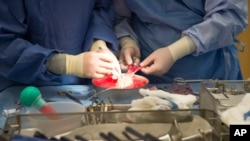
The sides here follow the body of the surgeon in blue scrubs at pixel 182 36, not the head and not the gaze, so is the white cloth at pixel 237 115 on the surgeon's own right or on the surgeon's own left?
on the surgeon's own left

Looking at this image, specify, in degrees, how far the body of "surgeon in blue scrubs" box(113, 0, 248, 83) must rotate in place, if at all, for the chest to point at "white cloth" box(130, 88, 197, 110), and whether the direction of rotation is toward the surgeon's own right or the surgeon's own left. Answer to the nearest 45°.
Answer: approximately 45° to the surgeon's own left

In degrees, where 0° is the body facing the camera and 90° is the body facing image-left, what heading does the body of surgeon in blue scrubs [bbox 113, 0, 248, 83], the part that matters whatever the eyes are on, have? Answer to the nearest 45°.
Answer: approximately 45°

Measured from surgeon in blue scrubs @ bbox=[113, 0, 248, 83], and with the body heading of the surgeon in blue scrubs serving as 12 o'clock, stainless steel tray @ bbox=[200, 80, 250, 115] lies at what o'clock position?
The stainless steel tray is roughly at 10 o'clock from the surgeon in blue scrubs.

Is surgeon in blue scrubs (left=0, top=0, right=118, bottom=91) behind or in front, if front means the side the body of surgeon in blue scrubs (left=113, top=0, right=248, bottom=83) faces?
in front
